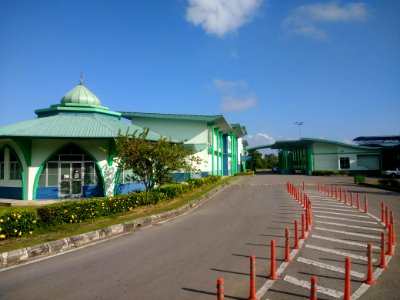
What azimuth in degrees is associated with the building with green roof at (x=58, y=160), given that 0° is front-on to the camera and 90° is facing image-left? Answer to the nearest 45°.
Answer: approximately 0°

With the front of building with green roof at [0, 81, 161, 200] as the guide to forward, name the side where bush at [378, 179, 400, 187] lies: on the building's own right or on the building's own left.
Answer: on the building's own left

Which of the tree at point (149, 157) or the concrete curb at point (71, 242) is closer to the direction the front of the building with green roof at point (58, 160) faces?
the concrete curb

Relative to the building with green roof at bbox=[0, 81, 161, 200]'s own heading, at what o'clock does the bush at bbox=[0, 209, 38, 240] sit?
The bush is roughly at 12 o'clock from the building with green roof.

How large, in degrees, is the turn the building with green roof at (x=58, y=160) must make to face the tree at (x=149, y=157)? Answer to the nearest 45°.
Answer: approximately 45° to its left

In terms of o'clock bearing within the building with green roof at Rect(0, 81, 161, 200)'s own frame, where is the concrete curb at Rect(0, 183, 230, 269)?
The concrete curb is roughly at 12 o'clock from the building with green roof.

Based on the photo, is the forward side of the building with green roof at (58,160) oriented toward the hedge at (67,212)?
yes

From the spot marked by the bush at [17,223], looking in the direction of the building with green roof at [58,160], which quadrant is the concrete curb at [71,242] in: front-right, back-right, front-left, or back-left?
back-right

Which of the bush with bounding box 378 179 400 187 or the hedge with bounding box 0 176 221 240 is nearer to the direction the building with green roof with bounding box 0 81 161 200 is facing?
the hedge
